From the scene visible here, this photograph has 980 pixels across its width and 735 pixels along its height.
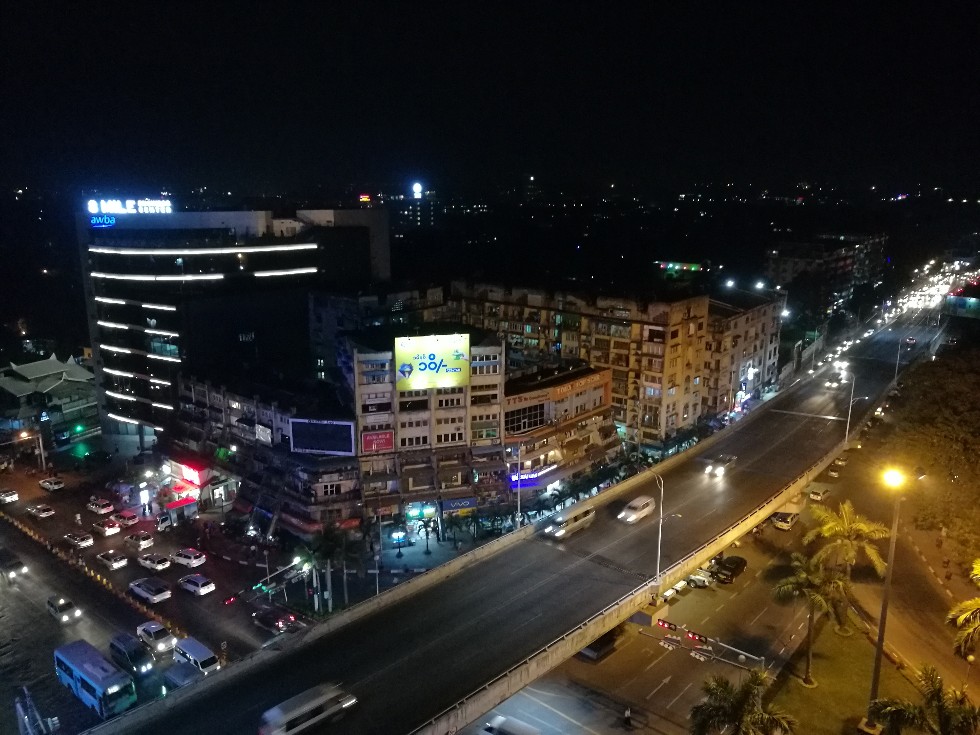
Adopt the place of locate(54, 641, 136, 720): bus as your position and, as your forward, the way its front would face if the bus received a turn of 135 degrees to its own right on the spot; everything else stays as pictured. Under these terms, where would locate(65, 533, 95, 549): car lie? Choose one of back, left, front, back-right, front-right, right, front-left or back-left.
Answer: right

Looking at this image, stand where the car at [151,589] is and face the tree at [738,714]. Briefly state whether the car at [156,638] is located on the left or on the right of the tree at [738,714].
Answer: right

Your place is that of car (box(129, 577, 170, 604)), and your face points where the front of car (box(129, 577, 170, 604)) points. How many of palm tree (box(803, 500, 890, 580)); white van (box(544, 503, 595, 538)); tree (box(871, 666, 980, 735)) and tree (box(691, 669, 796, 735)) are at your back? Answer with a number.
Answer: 4

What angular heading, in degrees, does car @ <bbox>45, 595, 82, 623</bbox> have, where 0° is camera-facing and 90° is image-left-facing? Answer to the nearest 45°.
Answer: approximately 315°

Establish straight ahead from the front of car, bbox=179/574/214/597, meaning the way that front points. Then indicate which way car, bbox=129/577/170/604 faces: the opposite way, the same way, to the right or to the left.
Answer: the same way

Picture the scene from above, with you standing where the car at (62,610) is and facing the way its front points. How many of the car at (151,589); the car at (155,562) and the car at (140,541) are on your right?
0

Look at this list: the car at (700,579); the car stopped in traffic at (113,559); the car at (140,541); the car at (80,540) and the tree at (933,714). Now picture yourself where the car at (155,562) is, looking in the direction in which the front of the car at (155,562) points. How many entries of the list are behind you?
2

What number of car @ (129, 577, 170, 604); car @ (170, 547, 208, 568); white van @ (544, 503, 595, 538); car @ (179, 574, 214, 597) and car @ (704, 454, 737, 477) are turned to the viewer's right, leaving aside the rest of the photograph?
0

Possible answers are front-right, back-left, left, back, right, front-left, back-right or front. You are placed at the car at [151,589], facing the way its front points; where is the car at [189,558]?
right

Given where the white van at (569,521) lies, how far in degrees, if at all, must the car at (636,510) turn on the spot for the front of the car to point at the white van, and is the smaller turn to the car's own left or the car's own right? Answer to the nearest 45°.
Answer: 0° — it already faces it

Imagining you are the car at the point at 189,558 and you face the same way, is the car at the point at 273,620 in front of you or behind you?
behind

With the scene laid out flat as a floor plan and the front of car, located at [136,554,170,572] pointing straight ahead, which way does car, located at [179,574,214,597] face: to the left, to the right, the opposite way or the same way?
the same way

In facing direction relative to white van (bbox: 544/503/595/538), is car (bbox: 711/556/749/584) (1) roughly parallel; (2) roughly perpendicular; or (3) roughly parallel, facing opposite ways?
roughly parallel, facing opposite ways

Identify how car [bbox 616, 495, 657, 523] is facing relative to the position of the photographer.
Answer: facing the viewer and to the left of the viewer

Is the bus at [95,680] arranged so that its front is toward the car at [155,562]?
no
